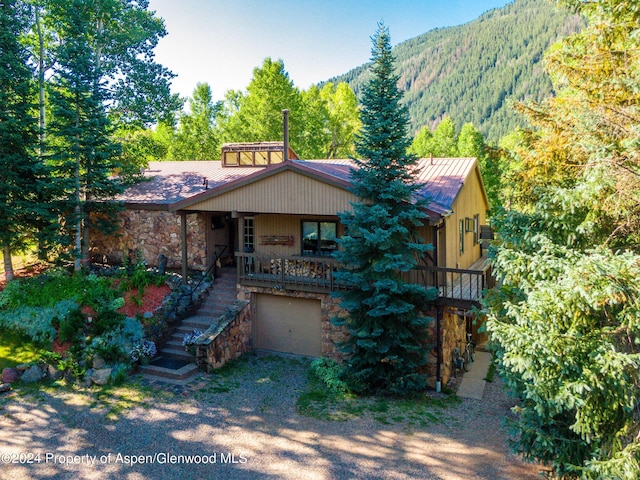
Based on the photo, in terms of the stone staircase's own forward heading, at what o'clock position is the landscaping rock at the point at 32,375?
The landscaping rock is roughly at 1 o'clock from the stone staircase.

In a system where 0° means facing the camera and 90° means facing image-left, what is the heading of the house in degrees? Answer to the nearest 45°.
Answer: approximately 0°

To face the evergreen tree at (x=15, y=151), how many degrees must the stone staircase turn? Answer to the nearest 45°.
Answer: approximately 90° to its right

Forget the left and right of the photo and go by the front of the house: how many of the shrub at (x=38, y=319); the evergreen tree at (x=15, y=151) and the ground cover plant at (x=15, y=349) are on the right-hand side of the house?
3

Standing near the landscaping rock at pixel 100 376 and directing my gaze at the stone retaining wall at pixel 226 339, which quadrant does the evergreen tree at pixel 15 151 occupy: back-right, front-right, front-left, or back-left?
back-left

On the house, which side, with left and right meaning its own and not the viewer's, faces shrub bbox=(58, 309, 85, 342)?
right

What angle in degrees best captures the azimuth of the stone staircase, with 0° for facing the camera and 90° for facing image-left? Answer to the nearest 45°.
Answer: approximately 45°

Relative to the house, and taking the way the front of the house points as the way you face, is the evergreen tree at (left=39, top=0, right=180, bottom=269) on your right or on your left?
on your right
